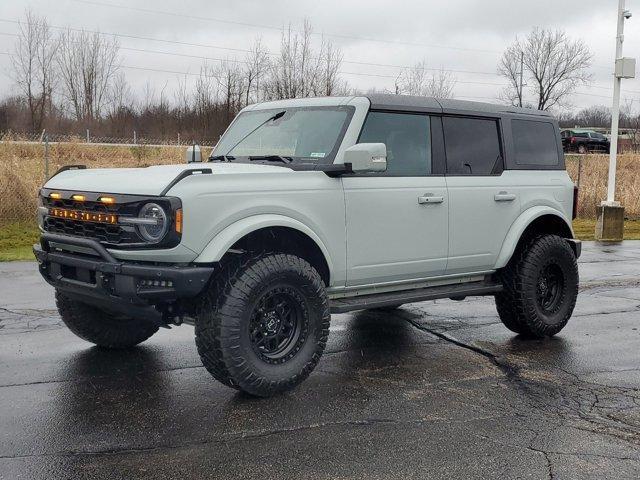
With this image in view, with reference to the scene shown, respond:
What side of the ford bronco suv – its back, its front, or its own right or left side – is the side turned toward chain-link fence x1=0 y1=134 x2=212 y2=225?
right

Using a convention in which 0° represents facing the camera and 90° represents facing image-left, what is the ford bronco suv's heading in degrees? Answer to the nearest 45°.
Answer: approximately 45°

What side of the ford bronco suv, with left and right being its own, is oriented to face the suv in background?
back

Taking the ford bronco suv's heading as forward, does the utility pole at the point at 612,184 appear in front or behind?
behind
